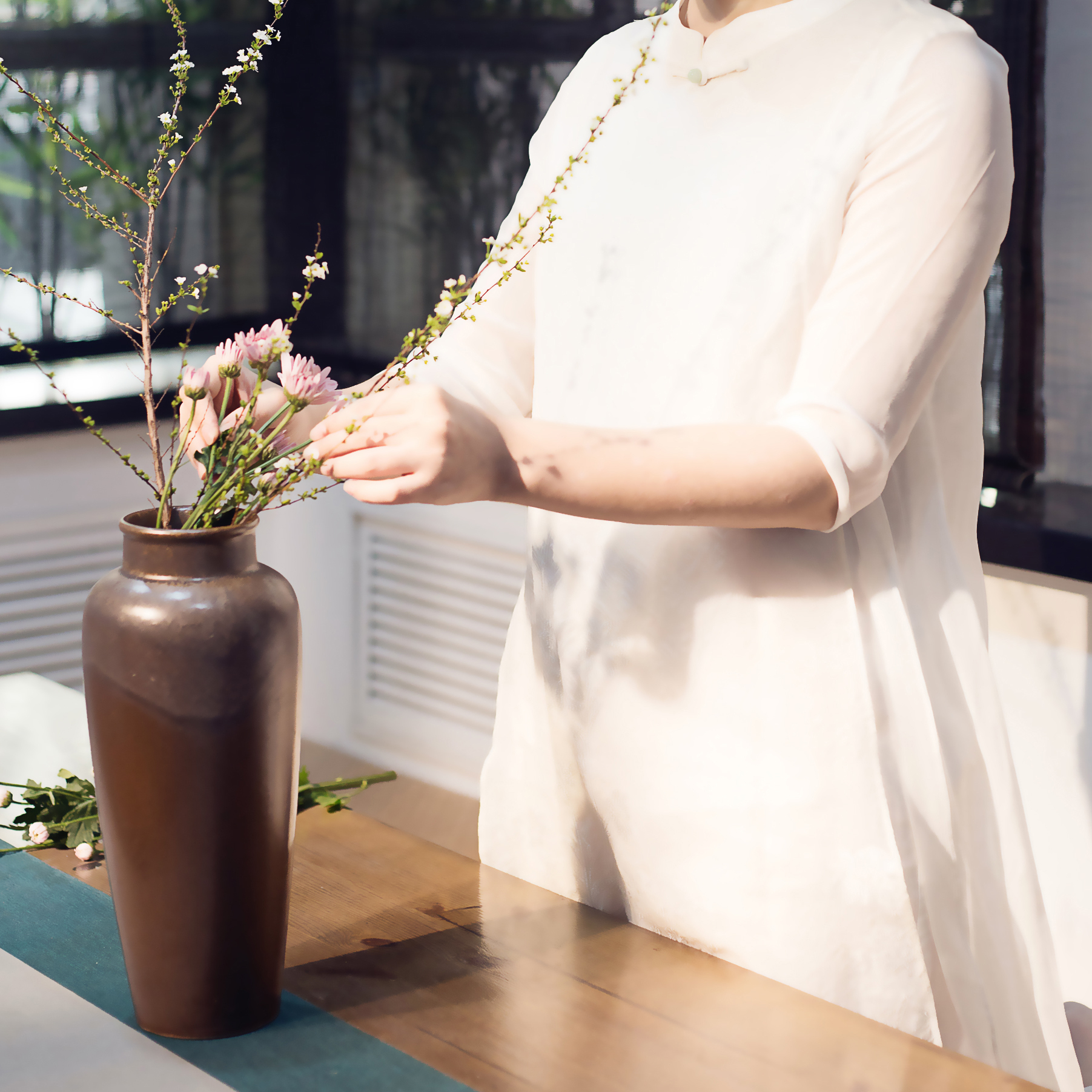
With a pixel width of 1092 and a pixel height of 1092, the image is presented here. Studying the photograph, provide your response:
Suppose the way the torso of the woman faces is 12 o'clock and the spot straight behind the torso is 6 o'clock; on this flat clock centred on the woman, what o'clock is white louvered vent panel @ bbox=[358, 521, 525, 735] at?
The white louvered vent panel is roughly at 4 o'clock from the woman.

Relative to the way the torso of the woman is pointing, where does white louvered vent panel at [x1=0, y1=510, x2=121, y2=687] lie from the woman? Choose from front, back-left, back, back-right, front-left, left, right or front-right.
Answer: right

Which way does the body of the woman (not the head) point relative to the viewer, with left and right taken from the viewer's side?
facing the viewer and to the left of the viewer
